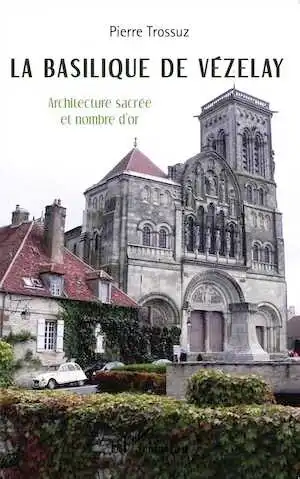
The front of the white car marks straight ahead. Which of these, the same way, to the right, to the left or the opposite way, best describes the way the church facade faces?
to the left

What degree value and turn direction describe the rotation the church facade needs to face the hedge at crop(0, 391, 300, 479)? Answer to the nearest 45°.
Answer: approximately 45° to its right

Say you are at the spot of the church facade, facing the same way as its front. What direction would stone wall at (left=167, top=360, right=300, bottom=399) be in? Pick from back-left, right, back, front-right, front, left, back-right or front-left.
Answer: front-right

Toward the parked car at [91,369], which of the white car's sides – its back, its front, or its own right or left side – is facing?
back

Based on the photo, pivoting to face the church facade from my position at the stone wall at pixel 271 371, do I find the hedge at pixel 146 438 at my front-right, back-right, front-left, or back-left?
back-left

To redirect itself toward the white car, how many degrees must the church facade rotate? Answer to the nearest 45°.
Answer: approximately 90° to its right

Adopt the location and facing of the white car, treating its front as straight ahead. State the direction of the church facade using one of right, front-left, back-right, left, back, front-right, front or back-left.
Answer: back

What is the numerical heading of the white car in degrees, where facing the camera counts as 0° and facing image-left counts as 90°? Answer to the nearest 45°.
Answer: approximately 45°
